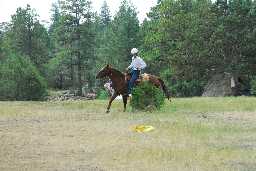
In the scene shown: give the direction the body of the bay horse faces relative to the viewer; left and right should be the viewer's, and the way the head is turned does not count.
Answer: facing to the left of the viewer

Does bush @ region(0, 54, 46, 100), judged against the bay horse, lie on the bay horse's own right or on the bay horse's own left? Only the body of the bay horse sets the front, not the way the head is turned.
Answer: on the bay horse's own right

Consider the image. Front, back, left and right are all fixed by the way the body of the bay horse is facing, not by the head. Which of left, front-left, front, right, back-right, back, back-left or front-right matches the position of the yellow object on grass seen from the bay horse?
left

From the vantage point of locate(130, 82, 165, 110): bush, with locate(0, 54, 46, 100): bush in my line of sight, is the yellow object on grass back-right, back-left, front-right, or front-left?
back-left
